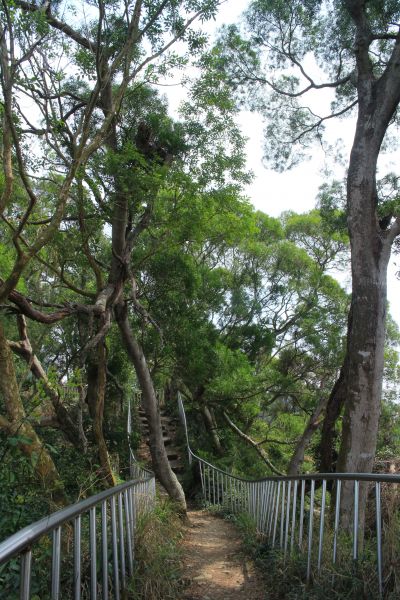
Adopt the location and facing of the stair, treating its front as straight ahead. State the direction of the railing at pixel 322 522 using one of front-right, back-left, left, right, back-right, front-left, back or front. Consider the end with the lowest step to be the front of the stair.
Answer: front

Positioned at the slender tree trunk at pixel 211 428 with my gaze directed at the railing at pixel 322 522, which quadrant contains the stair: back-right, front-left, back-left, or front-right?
back-right

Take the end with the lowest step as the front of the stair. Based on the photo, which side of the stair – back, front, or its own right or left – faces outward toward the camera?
front

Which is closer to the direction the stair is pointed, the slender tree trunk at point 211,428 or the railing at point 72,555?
the railing

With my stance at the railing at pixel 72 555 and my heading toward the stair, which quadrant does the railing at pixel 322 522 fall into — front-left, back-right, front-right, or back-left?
front-right

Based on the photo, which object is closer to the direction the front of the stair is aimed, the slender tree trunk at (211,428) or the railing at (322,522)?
the railing

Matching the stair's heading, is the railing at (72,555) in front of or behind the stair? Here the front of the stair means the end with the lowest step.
in front

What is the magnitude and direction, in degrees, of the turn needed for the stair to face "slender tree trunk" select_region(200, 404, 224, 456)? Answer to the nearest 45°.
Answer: approximately 45° to its left
